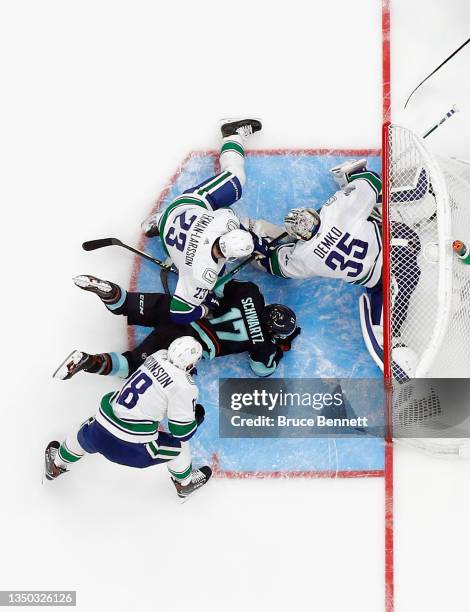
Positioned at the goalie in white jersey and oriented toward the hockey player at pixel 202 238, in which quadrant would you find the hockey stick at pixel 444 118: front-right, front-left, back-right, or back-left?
back-right

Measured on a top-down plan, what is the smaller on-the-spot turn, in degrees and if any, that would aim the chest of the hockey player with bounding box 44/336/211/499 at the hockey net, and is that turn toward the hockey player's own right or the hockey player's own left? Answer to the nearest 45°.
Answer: approximately 45° to the hockey player's own right

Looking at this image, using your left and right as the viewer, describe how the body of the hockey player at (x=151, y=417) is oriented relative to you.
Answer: facing away from the viewer and to the right of the viewer

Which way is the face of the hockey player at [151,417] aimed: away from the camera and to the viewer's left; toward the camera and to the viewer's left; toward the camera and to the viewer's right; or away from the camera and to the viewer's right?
away from the camera and to the viewer's right

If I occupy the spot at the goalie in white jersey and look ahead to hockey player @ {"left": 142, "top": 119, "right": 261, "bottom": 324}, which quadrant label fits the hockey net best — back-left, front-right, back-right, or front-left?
back-left
